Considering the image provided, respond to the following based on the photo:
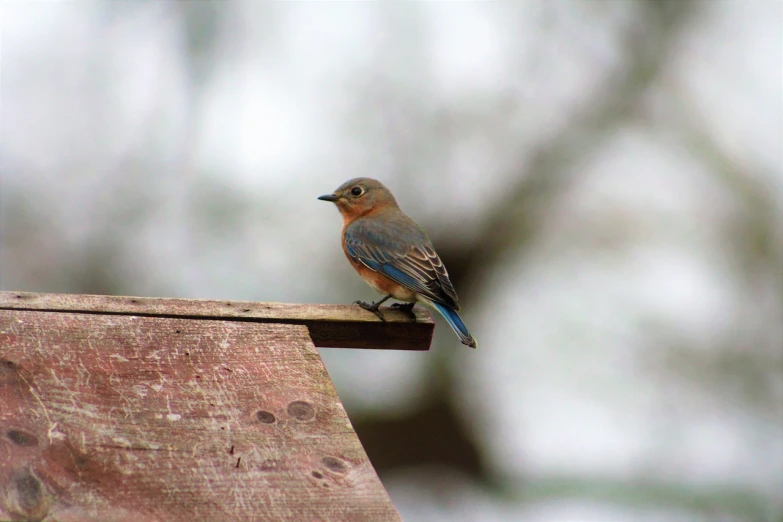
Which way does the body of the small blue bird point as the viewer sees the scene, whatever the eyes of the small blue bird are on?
to the viewer's left
